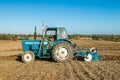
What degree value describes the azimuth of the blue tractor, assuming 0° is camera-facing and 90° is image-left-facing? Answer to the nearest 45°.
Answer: approximately 90°
